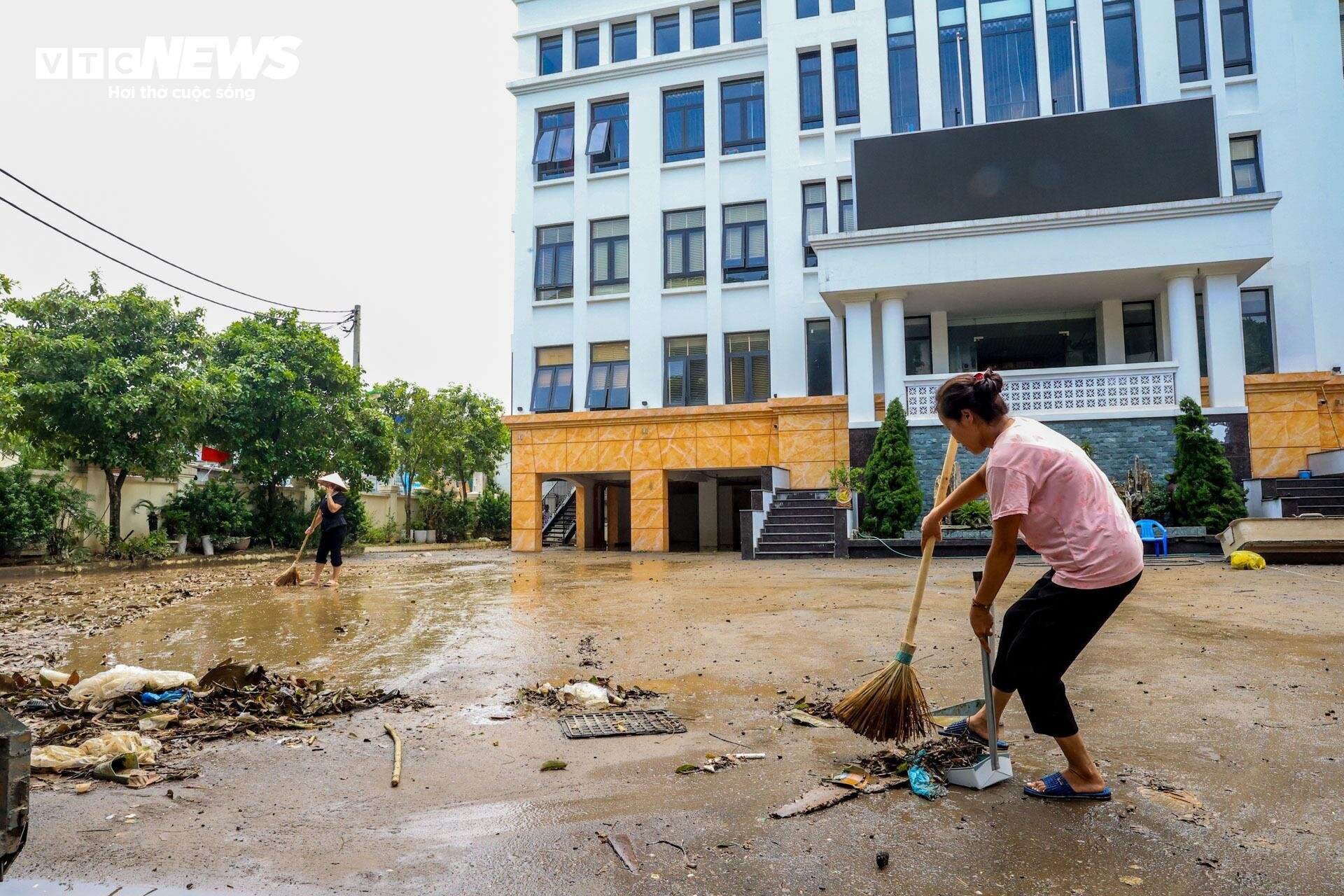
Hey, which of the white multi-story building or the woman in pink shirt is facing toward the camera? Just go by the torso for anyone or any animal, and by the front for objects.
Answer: the white multi-story building

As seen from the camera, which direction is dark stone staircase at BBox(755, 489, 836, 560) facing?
toward the camera

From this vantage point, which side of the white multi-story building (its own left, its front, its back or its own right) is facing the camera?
front

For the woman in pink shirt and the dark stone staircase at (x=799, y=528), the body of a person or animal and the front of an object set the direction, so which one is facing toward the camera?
the dark stone staircase

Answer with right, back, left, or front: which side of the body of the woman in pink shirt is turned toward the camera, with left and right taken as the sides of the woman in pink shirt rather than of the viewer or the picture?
left

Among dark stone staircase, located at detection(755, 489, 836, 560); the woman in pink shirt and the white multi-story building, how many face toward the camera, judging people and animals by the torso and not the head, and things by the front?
2

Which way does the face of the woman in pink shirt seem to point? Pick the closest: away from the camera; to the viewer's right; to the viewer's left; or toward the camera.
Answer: to the viewer's left

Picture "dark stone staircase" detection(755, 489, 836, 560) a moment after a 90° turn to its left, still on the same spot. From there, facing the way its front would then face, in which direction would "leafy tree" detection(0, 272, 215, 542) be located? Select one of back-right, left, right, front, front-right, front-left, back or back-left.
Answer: back

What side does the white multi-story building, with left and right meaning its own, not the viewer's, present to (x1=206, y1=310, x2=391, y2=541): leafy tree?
right

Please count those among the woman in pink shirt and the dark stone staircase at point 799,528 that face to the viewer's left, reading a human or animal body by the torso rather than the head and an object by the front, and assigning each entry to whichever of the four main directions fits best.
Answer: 1

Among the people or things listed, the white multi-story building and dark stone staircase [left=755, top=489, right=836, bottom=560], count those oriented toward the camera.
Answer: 2

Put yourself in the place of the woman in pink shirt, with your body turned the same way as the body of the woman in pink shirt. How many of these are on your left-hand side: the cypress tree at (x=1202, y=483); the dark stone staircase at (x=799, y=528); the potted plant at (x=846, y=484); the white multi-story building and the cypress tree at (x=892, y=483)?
0

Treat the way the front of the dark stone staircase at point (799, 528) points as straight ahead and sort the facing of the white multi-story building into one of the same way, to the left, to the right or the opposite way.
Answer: the same way

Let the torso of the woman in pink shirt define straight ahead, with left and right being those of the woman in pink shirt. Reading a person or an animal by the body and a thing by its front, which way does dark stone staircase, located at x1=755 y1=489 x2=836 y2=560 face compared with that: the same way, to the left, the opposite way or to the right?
to the left

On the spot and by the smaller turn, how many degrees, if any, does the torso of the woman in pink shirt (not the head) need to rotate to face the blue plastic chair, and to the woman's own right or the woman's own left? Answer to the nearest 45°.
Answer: approximately 90° to the woman's own right

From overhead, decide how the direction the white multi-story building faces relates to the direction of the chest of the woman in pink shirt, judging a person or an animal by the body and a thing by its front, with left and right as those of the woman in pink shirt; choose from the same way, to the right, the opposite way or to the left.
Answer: to the left

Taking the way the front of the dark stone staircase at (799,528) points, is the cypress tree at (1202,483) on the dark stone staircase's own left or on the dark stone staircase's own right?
on the dark stone staircase's own left
